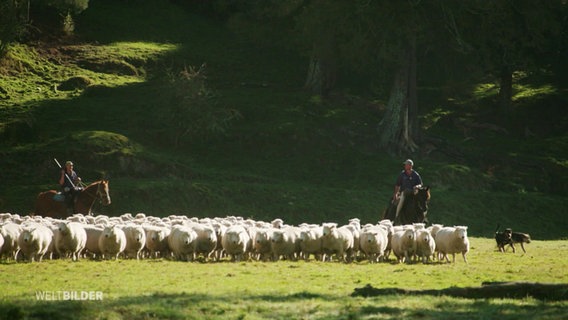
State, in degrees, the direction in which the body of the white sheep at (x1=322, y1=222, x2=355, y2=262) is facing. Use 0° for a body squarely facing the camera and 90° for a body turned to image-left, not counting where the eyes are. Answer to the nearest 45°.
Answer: approximately 45°

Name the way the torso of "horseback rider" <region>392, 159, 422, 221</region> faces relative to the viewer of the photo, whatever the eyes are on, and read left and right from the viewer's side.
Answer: facing the viewer and to the right of the viewer

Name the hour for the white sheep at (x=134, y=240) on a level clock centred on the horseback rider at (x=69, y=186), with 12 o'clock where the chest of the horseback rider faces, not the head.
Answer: The white sheep is roughly at 1 o'clock from the horseback rider.

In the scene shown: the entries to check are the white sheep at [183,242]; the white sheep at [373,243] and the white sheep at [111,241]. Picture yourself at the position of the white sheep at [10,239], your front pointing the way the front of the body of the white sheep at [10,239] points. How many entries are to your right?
0

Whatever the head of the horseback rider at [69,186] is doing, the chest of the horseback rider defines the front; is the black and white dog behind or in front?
in front

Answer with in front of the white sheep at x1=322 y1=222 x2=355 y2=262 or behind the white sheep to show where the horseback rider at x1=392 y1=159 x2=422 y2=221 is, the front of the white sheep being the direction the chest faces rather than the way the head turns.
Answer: behind

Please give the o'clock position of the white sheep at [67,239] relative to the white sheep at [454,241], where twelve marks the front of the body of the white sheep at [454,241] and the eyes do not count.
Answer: the white sheep at [67,239] is roughly at 4 o'clock from the white sheep at [454,241].

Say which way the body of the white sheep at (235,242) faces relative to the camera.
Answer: toward the camera

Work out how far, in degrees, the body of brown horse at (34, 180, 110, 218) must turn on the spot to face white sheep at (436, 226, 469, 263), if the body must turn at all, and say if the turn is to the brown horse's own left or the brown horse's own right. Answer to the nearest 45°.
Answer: approximately 45° to the brown horse's own right

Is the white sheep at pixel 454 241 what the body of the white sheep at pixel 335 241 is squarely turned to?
no

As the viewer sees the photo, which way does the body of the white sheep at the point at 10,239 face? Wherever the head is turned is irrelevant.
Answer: toward the camera

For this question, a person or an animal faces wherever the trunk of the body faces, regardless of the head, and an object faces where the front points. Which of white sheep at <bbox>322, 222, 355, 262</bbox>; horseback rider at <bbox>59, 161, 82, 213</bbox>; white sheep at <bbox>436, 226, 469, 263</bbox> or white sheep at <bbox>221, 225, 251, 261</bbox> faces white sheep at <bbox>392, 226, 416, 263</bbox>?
the horseback rider

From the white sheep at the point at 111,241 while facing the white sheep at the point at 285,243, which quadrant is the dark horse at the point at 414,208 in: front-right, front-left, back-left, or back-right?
front-left

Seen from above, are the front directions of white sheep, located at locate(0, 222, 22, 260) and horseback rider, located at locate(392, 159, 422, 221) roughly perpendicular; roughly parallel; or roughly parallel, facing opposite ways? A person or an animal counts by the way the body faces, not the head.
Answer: roughly parallel

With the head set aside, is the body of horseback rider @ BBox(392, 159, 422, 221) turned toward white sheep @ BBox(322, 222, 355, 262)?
no

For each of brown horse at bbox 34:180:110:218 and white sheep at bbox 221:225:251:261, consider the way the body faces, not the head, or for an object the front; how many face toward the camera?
1

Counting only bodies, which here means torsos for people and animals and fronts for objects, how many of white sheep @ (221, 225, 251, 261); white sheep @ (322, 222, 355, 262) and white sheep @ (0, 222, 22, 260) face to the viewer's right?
0

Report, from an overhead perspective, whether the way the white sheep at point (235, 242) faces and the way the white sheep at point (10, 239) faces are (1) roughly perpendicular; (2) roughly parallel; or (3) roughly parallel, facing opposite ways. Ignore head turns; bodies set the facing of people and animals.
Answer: roughly parallel

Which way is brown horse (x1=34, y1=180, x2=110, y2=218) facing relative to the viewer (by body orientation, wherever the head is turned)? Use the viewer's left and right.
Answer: facing to the right of the viewer
